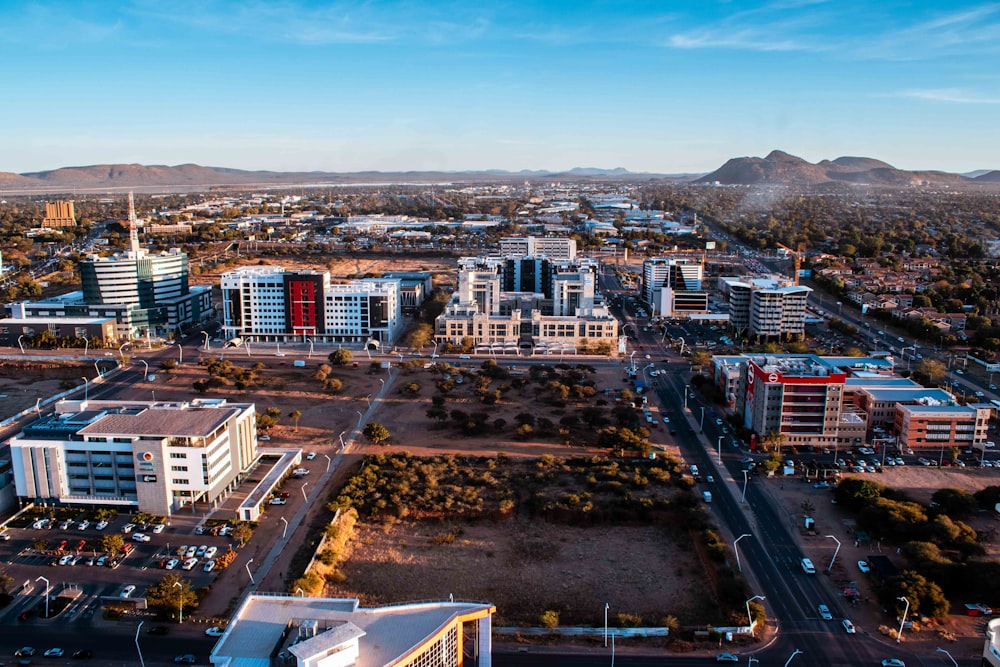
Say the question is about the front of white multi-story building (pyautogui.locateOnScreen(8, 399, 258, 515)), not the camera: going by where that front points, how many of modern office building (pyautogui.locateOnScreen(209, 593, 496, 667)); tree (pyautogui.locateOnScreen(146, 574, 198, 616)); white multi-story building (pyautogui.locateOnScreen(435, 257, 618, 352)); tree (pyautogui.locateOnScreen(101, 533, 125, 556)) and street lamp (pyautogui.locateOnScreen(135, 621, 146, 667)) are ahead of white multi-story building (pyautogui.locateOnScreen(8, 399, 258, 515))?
4

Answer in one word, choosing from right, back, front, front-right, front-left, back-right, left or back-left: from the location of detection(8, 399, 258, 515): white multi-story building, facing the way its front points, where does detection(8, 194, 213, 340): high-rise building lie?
back

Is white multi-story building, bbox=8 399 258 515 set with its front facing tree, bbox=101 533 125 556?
yes

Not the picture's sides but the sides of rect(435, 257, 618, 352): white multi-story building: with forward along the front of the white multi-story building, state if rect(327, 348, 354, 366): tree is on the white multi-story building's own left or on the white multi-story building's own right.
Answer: on the white multi-story building's own right

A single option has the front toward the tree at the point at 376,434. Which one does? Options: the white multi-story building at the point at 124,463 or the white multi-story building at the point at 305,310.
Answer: the white multi-story building at the point at 305,310

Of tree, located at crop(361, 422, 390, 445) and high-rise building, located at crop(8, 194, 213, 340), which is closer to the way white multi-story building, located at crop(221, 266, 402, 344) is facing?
the tree

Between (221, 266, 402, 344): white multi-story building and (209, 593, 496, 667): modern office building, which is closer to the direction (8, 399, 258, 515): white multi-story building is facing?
the modern office building
